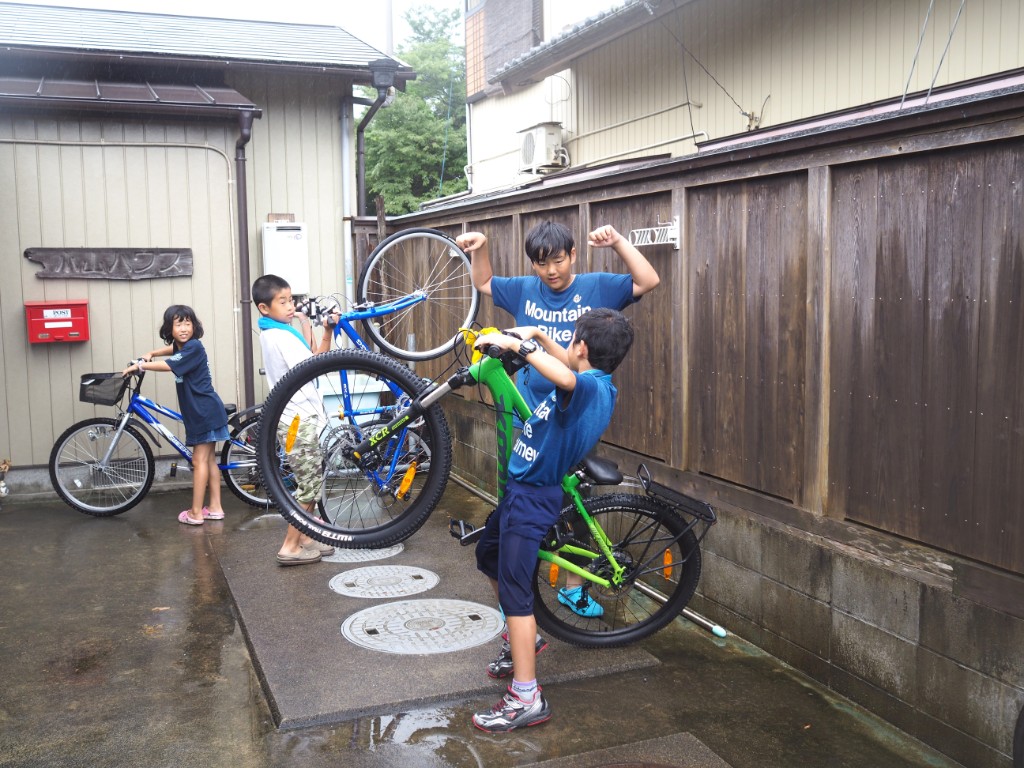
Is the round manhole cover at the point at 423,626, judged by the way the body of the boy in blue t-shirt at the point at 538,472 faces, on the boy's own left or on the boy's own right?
on the boy's own right

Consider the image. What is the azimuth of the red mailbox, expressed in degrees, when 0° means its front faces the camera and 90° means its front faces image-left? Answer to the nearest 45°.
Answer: approximately 0°

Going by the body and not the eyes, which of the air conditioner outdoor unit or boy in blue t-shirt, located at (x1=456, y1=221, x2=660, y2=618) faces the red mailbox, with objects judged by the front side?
the air conditioner outdoor unit

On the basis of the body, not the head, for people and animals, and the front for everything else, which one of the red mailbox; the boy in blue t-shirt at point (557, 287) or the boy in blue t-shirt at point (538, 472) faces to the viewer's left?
the boy in blue t-shirt at point (538, 472)

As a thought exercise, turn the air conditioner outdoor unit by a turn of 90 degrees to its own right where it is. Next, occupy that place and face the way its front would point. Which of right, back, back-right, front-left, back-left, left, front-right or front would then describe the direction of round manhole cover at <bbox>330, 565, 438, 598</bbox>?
back-left

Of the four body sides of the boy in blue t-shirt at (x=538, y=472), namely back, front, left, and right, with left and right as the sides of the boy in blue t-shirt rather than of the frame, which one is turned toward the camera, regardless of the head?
left

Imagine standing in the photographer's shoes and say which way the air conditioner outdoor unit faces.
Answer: facing the viewer and to the left of the viewer

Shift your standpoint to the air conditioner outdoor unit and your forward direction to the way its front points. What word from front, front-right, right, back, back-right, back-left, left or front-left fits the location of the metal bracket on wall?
front-left

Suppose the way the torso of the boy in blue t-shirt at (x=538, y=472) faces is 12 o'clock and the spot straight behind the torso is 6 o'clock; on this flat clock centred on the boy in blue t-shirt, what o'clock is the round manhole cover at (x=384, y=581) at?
The round manhole cover is roughly at 2 o'clock from the boy in blue t-shirt.

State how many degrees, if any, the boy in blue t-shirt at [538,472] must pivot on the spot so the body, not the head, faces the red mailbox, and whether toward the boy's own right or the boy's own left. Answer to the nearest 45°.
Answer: approximately 45° to the boy's own right

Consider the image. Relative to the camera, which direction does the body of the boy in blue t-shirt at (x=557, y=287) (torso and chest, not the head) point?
toward the camera

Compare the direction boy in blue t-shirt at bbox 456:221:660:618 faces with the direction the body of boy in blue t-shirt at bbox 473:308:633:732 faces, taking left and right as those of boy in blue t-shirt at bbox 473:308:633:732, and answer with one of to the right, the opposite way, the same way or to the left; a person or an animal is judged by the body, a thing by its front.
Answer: to the left
